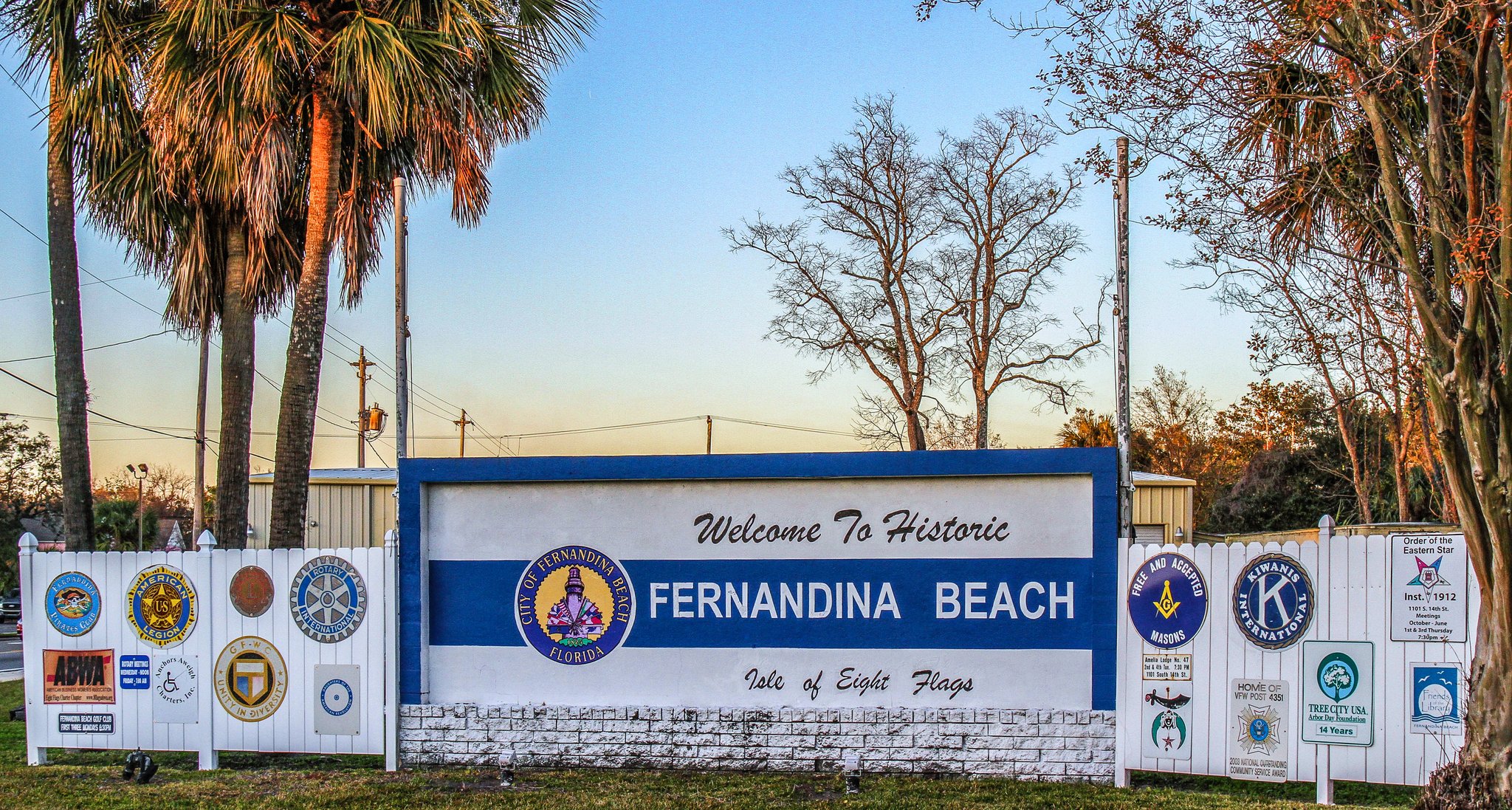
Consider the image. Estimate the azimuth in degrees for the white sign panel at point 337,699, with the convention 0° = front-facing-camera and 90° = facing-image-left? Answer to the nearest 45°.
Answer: approximately 0°

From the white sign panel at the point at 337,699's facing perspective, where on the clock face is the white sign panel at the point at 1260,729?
the white sign panel at the point at 1260,729 is roughly at 10 o'clock from the white sign panel at the point at 337,699.

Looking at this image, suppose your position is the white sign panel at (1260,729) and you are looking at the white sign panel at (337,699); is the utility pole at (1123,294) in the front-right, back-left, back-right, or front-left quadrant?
front-right

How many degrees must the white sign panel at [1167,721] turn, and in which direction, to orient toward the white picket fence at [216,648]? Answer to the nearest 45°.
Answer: approximately 90° to its right

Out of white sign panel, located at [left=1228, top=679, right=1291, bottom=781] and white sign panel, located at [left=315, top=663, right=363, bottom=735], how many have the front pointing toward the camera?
2

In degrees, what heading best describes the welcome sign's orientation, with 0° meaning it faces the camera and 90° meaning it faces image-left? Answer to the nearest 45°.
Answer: approximately 0°

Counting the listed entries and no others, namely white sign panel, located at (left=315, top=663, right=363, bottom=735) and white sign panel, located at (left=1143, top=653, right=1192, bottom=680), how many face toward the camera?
2

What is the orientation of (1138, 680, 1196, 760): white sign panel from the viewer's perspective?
toward the camera

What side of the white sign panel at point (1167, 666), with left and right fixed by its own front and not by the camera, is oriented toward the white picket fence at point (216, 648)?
right
